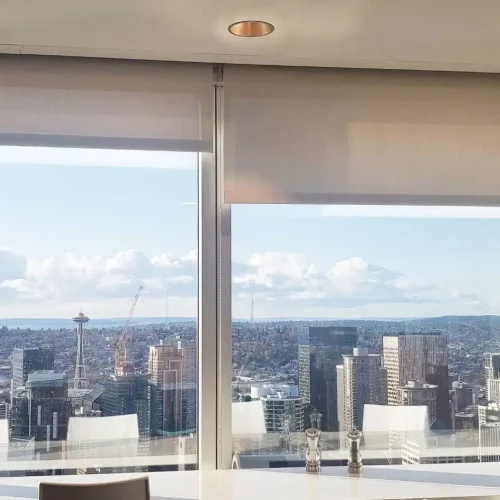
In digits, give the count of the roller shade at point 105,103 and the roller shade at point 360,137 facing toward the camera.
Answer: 2

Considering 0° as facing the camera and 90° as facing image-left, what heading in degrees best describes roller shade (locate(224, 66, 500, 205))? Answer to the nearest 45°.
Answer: approximately 0°

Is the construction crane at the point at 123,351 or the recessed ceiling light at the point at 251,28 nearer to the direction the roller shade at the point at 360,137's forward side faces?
the recessed ceiling light

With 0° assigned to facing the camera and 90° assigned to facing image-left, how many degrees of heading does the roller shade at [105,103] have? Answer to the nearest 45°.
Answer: approximately 0°
